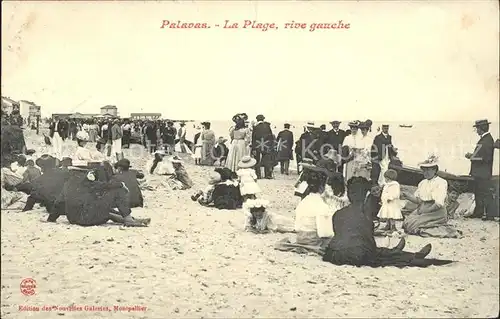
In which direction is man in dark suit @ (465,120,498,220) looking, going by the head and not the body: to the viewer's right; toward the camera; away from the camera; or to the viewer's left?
to the viewer's left

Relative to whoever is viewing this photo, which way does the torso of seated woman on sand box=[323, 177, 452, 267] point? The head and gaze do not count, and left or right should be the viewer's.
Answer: facing away from the viewer and to the right of the viewer

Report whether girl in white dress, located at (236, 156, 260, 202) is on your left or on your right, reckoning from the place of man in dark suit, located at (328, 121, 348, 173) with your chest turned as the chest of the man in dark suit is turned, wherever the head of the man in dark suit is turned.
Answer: on your right

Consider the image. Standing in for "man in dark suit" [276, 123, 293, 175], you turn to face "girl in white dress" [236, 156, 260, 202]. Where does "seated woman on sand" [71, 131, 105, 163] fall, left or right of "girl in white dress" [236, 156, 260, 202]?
right

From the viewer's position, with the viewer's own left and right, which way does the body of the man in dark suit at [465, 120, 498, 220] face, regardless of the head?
facing to the left of the viewer
